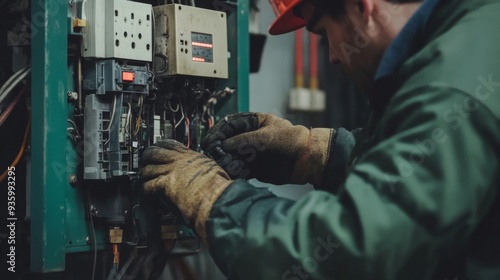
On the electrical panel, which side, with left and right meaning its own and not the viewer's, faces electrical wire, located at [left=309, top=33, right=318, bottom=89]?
left

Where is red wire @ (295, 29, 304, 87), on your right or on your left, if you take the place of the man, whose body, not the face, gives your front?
on your right

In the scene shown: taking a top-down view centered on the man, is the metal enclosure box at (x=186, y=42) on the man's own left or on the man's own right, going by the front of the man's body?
on the man's own right

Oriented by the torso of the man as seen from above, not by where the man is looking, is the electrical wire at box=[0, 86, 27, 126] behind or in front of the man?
in front

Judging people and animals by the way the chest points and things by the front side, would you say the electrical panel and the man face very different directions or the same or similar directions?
very different directions

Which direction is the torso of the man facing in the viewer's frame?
to the viewer's left

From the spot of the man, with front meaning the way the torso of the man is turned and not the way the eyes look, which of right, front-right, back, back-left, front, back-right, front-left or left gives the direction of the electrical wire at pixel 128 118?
front-right

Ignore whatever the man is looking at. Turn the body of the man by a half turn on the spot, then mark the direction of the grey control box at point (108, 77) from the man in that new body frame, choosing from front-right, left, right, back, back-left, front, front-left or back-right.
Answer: back-left

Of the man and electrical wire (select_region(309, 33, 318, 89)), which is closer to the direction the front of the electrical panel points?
the man

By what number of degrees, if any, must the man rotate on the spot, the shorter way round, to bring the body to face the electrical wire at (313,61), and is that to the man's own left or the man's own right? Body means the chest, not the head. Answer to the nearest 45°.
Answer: approximately 90° to the man's own right

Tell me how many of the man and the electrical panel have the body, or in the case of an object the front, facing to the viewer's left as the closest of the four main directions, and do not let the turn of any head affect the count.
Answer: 1

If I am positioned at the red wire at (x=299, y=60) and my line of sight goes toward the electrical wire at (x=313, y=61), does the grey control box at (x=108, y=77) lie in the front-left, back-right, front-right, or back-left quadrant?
back-right

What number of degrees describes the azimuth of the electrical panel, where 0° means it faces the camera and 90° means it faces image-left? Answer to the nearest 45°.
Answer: approximately 315°
